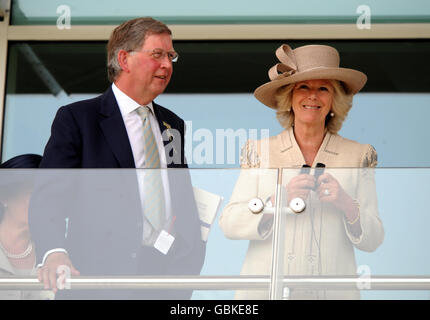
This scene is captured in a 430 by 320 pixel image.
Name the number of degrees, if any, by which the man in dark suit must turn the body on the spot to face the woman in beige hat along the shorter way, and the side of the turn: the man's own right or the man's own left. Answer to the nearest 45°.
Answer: approximately 45° to the man's own left

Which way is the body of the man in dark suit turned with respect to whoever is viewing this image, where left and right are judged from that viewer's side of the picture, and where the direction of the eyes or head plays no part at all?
facing the viewer and to the right of the viewer

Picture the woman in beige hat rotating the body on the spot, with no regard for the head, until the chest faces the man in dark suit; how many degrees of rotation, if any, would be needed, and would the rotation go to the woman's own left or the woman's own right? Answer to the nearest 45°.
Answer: approximately 90° to the woman's own right

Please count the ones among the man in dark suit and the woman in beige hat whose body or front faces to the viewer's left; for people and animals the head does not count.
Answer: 0
